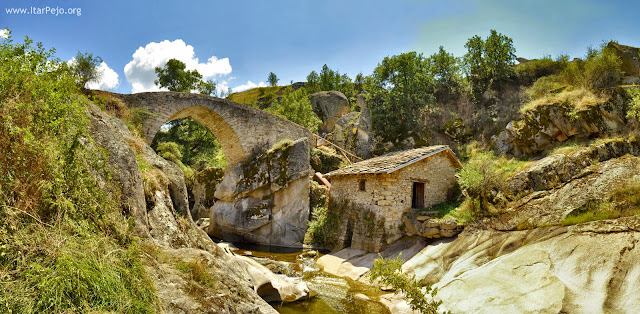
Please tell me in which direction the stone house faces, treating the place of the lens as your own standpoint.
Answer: facing the viewer and to the right of the viewer

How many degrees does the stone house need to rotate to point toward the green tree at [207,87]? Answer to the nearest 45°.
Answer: approximately 180°

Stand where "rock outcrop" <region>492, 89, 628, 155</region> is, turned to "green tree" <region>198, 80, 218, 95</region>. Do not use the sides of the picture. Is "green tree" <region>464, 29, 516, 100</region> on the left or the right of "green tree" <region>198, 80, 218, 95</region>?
right

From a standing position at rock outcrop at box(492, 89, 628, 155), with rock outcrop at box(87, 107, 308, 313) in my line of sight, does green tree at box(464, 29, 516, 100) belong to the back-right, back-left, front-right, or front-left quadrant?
back-right

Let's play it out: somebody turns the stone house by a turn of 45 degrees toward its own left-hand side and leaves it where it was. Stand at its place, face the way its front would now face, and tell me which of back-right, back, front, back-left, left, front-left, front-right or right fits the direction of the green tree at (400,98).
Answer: left

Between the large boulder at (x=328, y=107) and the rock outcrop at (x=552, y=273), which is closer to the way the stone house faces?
the rock outcrop

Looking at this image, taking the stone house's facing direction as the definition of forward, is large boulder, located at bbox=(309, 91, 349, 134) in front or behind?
behind

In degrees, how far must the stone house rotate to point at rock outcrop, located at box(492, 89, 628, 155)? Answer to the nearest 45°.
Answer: approximately 90° to its left

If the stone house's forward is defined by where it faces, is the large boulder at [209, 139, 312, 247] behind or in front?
behind

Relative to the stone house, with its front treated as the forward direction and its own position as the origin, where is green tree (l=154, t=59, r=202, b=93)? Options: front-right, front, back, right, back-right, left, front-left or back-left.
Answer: back

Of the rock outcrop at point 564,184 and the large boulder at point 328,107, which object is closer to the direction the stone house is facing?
the rock outcrop

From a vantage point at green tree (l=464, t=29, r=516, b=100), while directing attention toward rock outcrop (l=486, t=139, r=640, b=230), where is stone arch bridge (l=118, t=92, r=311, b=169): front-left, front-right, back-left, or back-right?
front-right

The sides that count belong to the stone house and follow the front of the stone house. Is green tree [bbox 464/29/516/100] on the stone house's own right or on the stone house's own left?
on the stone house's own left

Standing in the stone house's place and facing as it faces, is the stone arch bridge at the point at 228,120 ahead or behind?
behind
